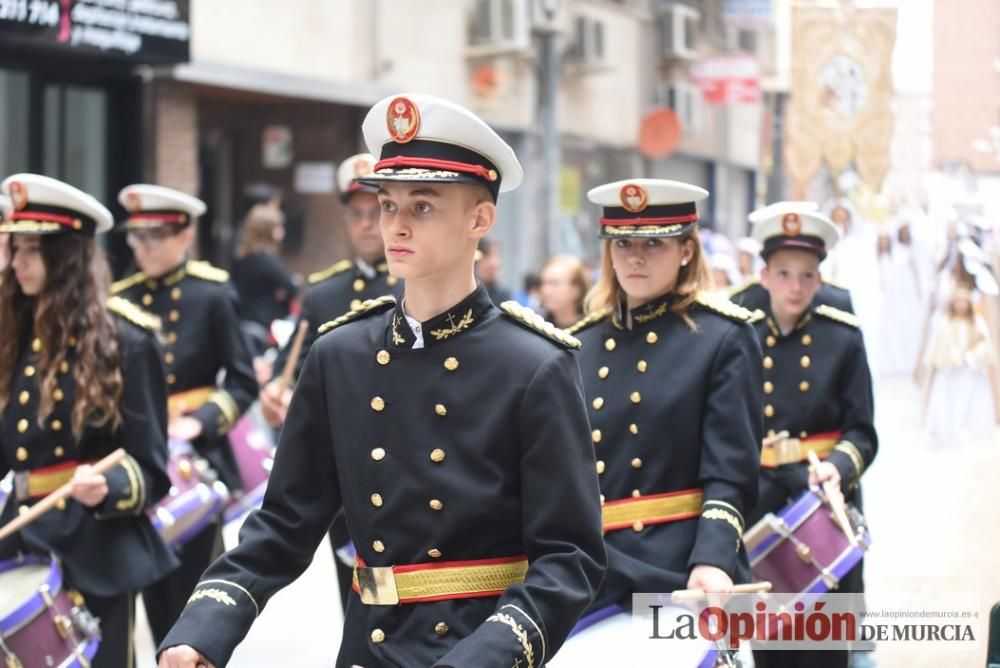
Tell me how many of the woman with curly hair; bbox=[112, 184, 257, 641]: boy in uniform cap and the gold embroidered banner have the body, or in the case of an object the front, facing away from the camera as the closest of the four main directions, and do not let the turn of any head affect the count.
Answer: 0

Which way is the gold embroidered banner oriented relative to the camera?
toward the camera

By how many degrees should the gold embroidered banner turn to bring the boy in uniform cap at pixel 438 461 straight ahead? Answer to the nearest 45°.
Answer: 0° — it already faces them

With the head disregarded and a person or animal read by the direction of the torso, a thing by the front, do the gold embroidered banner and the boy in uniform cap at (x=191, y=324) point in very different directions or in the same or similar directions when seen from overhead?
same or similar directions

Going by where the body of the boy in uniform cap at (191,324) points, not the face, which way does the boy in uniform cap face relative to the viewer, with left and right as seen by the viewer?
facing the viewer and to the left of the viewer

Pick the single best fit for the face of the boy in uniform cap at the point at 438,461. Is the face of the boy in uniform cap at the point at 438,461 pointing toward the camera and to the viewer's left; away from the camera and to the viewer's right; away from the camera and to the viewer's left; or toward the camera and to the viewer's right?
toward the camera and to the viewer's left

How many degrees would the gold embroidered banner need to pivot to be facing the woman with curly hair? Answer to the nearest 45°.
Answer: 0° — it already faces them

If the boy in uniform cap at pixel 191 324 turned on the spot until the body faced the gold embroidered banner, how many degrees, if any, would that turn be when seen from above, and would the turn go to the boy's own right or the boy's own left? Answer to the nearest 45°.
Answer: approximately 180°

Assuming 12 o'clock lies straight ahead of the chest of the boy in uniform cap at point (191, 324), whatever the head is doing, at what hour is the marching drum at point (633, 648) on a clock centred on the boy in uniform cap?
The marching drum is roughly at 10 o'clock from the boy in uniform cap.

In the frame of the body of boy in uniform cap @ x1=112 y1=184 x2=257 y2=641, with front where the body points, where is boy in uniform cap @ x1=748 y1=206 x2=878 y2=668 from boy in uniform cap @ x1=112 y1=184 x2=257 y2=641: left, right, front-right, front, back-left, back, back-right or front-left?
left

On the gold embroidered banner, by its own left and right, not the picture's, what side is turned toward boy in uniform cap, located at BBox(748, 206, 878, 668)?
front

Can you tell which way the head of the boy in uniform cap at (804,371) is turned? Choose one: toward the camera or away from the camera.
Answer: toward the camera

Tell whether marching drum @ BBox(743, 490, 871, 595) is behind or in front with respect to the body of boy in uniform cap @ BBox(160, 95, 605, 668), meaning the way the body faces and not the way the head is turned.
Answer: behind

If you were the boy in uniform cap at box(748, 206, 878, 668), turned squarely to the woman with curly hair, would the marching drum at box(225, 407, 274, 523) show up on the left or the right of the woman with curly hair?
right

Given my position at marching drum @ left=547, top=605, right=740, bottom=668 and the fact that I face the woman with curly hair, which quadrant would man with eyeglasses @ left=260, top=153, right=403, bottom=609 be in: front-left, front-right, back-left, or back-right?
front-right

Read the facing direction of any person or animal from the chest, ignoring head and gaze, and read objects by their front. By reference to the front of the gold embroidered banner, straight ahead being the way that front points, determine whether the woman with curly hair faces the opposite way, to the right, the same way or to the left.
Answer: the same way

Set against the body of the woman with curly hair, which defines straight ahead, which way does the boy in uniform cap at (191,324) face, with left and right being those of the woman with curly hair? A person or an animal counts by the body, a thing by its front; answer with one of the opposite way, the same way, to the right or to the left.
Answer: the same way
